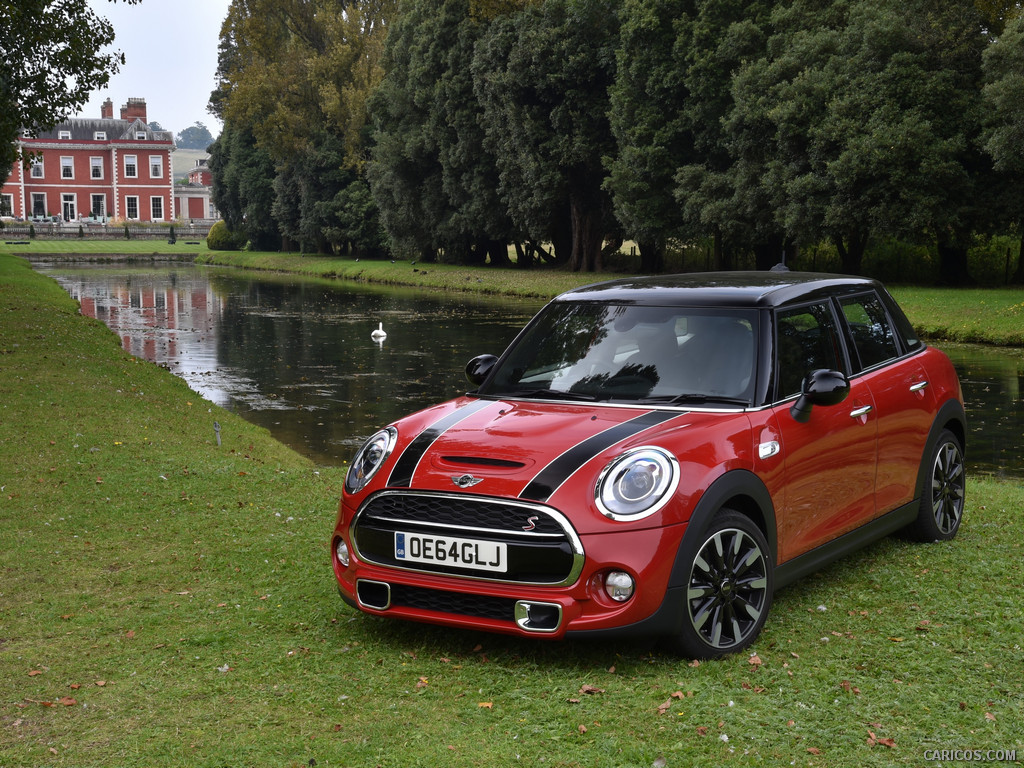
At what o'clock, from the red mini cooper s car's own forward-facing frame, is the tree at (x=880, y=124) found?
The tree is roughly at 5 o'clock from the red mini cooper s car.

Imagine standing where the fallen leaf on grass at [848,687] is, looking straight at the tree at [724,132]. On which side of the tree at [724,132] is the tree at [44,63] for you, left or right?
left

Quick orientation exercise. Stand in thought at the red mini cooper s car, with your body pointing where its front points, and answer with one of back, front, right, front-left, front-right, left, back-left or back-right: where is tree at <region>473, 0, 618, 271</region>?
back-right

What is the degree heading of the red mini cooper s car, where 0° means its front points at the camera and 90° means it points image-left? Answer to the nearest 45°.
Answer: approximately 45°

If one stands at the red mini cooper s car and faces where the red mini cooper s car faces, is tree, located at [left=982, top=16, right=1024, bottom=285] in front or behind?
behind

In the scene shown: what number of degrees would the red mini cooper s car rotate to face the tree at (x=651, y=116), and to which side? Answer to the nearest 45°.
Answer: approximately 135° to its right

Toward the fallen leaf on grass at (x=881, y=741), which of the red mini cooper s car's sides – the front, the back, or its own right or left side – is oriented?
left

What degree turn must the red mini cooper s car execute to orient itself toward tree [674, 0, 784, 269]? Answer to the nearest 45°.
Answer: approximately 135° to its right

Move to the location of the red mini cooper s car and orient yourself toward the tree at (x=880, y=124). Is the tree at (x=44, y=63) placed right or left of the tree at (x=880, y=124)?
left
